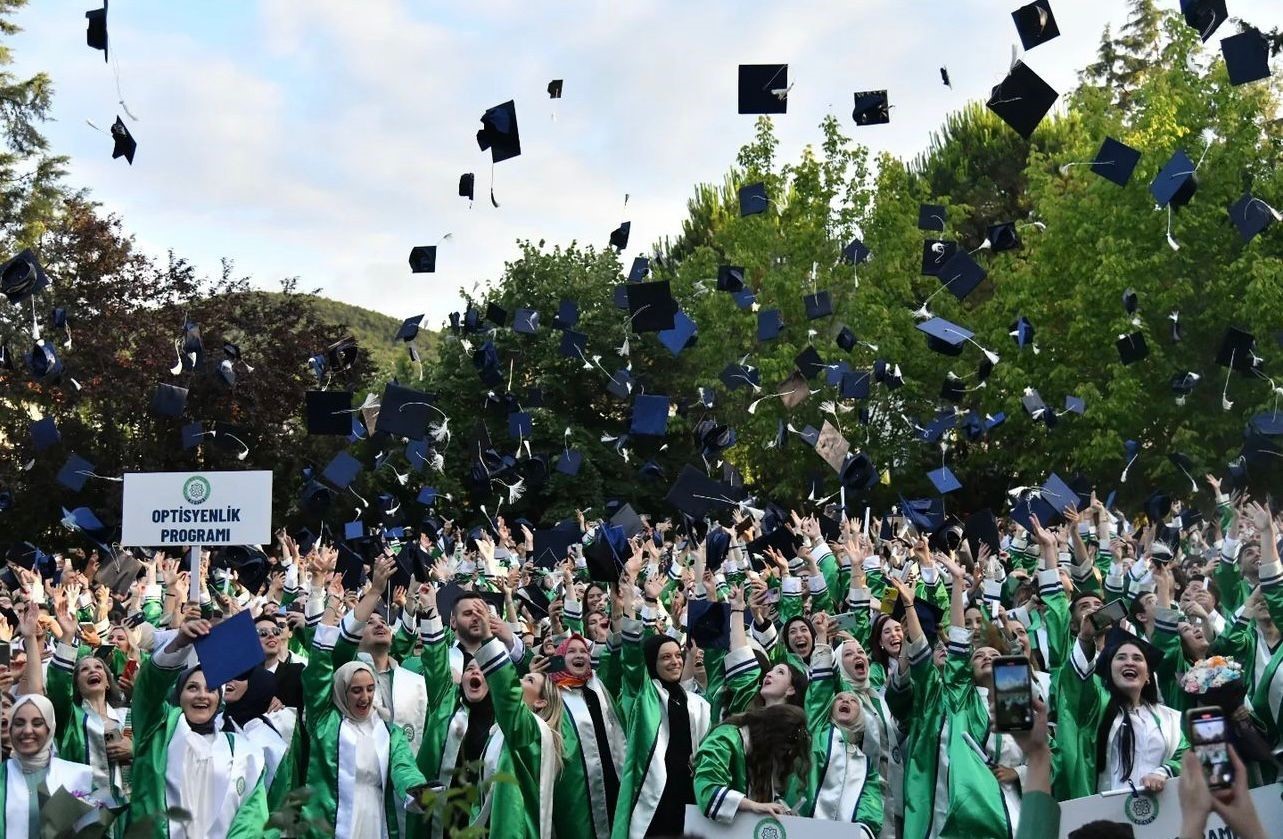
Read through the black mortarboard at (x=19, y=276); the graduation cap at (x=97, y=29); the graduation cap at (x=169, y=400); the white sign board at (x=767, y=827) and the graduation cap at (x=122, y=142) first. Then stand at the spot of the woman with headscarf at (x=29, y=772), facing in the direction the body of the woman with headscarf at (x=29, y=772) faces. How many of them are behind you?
4

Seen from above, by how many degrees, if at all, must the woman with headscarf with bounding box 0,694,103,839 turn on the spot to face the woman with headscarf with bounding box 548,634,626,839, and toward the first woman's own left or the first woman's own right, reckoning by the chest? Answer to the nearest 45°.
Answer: approximately 90° to the first woman's own left

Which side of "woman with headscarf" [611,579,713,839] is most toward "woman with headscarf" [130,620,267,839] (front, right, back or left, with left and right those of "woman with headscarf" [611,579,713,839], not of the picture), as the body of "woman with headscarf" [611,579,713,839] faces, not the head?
right

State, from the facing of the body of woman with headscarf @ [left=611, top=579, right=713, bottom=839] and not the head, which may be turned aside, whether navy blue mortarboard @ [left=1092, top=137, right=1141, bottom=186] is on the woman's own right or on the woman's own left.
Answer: on the woman's own left

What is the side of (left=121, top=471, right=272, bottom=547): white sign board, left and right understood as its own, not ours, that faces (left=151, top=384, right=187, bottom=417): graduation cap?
back

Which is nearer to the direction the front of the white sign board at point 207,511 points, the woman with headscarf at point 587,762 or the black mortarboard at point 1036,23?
the woman with headscarf

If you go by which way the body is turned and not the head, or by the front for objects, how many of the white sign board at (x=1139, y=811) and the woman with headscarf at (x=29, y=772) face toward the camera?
2

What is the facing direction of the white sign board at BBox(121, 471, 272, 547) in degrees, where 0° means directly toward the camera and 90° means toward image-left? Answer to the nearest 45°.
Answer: approximately 0°

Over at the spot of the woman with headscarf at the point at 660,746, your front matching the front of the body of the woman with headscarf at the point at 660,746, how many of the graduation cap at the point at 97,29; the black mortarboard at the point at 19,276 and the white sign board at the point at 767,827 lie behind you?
2

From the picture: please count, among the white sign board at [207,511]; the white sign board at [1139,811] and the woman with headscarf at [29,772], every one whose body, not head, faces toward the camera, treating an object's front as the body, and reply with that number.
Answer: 3
